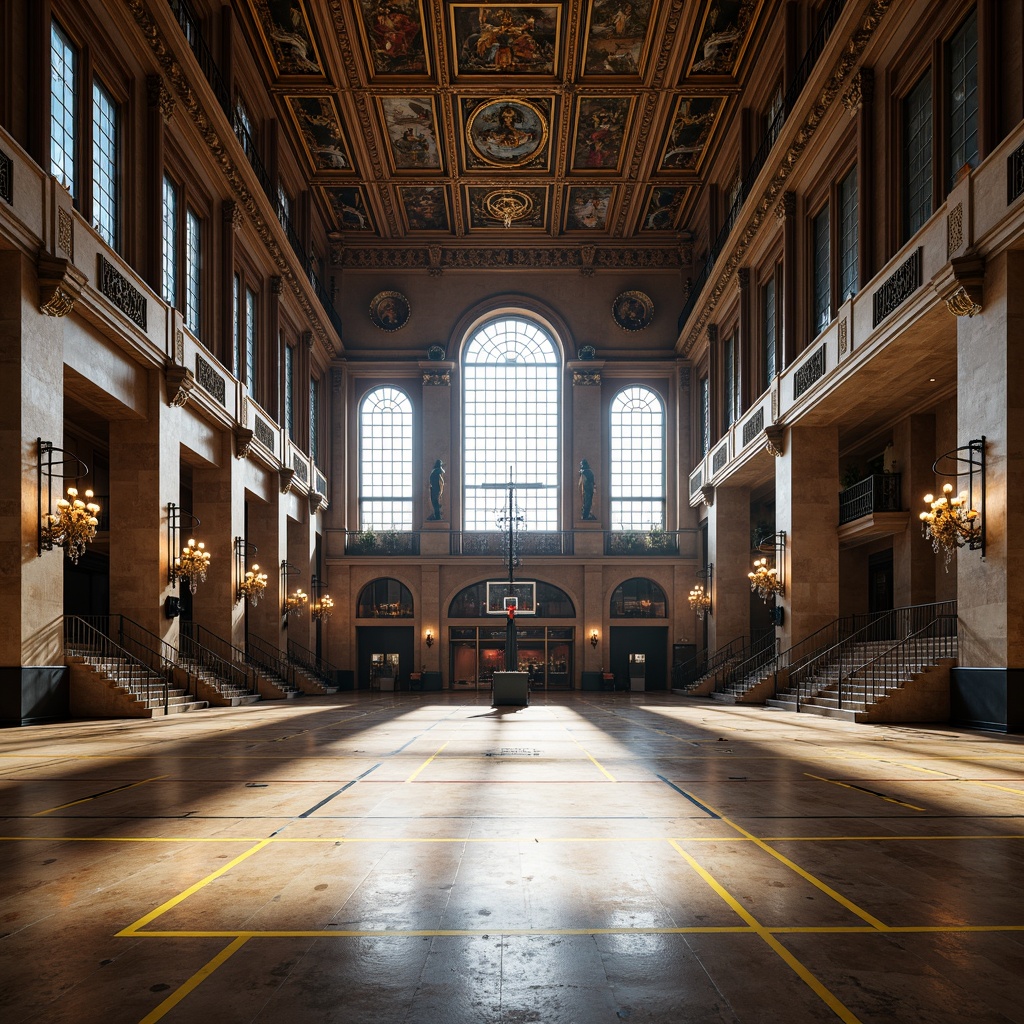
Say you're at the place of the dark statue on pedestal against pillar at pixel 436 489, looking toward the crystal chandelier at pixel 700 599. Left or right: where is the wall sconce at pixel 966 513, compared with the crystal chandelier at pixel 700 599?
right

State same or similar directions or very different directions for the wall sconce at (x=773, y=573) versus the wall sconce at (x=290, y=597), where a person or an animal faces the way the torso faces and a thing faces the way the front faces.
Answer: very different directions

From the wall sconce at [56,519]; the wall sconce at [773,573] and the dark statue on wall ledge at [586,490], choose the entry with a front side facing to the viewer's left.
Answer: the wall sconce at [773,573]

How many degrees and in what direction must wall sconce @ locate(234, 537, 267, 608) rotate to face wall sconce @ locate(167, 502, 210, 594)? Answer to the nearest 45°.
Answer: approximately 90° to its right

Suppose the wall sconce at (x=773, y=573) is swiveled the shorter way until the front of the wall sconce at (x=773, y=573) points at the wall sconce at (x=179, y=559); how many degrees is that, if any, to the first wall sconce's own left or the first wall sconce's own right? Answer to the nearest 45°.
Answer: approximately 45° to the first wall sconce's own left

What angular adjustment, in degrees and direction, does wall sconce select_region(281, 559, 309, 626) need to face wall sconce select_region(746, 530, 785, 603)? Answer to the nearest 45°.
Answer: approximately 45° to its right

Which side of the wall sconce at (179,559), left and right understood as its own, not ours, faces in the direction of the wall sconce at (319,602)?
left

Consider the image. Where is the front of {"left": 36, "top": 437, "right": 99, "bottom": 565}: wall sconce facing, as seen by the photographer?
facing the viewer and to the right of the viewer

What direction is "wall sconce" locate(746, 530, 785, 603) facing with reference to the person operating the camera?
facing to the left of the viewer

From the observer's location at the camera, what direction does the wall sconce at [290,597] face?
facing to the right of the viewer

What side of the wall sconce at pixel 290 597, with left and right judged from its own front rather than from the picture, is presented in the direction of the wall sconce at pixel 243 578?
right

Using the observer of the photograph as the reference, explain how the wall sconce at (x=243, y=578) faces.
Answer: facing to the right of the viewer

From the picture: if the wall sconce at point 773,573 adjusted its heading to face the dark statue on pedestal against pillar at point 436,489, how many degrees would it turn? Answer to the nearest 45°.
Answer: approximately 45° to its right

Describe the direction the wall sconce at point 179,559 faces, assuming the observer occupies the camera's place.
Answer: facing to the right of the viewer
